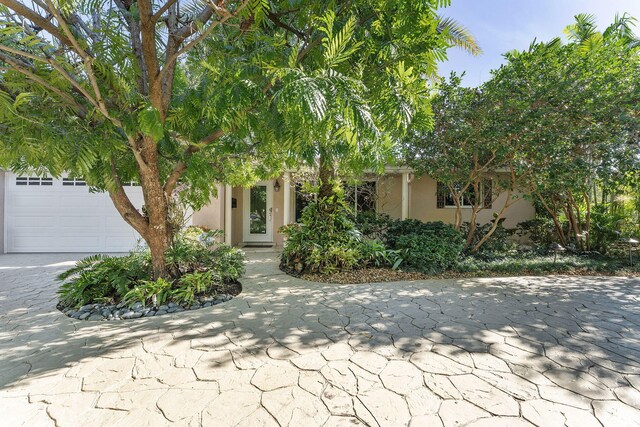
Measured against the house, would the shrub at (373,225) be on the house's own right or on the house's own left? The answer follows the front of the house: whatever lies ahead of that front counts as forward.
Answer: on the house's own left

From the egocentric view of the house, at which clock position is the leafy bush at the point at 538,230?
The leafy bush is roughly at 9 o'clock from the house.

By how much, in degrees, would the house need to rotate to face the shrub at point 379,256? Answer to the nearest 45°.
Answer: approximately 45° to its left

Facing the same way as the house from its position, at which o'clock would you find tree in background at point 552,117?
The tree in background is roughly at 10 o'clock from the house.

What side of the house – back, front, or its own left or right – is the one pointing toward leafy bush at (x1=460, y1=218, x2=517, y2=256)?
left

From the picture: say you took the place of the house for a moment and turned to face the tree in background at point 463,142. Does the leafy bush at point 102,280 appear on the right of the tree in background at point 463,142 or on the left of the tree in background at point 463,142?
right

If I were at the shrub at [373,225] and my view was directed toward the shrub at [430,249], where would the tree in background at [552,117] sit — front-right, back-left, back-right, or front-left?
front-left

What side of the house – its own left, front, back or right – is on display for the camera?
front
